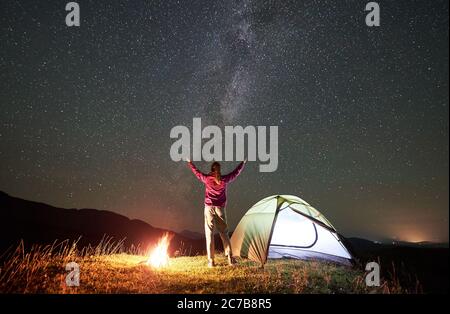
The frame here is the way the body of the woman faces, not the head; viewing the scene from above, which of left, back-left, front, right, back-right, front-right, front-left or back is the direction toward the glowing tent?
front-right

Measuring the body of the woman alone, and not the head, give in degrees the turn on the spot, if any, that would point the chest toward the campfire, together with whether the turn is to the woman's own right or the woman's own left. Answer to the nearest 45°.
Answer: approximately 90° to the woman's own left

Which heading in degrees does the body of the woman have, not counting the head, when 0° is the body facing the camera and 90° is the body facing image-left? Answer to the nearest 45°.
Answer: approximately 180°
